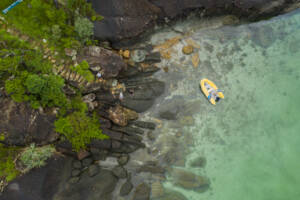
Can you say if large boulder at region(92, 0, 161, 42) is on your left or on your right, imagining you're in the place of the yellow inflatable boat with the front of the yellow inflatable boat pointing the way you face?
on your left

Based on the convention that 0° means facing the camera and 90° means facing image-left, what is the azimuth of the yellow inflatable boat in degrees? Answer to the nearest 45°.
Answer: approximately 135°
